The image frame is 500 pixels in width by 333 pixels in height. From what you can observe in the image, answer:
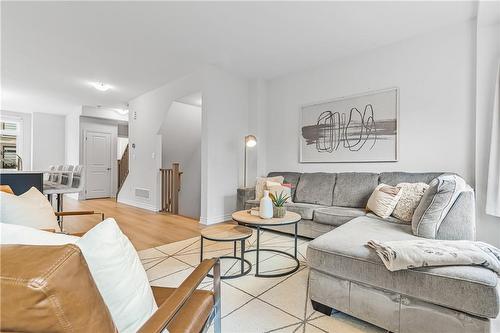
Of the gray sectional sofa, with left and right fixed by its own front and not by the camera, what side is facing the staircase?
right

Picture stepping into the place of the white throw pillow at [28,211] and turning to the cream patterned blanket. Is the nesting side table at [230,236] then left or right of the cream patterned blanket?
left

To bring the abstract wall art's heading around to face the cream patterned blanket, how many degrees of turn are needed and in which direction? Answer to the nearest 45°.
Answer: approximately 45° to its left

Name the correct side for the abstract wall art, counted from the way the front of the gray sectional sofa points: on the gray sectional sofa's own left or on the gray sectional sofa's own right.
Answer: on the gray sectional sofa's own right

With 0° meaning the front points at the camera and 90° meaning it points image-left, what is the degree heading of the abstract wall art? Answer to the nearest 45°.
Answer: approximately 45°
